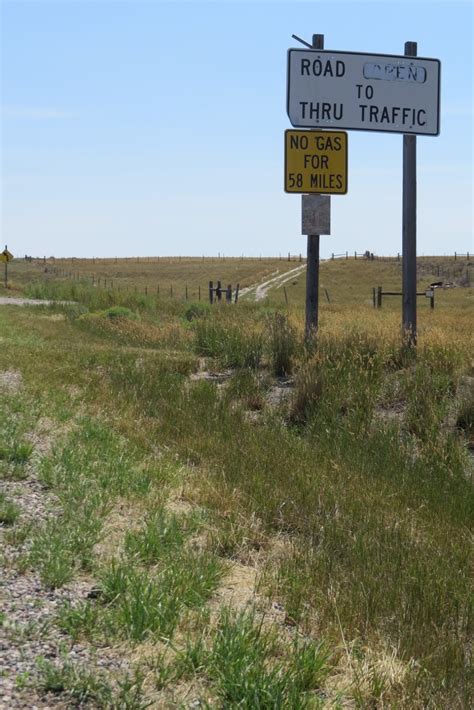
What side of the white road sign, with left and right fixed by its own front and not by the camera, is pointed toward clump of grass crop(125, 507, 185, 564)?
front

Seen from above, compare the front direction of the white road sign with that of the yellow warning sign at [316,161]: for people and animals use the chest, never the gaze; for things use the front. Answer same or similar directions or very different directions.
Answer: same or similar directions

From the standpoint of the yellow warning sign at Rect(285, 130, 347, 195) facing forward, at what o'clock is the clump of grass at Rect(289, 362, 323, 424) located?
The clump of grass is roughly at 12 o'clock from the yellow warning sign.

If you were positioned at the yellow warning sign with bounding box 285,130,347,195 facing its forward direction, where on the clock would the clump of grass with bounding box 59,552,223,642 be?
The clump of grass is roughly at 12 o'clock from the yellow warning sign.

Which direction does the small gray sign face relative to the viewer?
toward the camera

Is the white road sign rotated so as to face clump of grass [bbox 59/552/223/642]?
yes

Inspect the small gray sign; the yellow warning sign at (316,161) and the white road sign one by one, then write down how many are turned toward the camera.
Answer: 3

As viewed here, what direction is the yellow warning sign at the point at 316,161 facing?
toward the camera

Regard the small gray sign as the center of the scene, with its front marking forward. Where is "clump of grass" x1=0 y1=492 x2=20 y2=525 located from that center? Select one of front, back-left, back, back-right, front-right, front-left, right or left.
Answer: front
